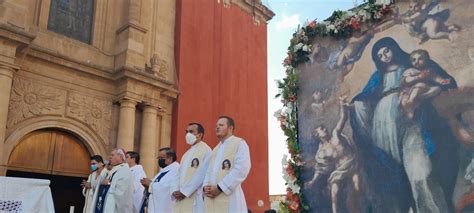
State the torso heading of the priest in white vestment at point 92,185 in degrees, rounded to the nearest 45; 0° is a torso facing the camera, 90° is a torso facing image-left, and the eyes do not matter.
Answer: approximately 45°

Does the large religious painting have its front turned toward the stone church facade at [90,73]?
no

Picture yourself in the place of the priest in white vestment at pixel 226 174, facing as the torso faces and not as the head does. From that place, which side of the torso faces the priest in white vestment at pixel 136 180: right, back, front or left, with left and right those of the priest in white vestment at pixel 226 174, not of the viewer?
right

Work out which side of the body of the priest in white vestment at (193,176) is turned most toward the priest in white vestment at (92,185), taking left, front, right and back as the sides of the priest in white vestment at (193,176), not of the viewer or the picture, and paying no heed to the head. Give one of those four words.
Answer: right

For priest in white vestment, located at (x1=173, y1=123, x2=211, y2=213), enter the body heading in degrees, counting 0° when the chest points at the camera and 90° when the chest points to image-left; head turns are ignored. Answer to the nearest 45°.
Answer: approximately 45°

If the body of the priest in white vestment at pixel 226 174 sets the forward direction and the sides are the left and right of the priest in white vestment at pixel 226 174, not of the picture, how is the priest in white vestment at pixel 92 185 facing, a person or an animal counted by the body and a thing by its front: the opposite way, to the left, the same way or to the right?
the same way

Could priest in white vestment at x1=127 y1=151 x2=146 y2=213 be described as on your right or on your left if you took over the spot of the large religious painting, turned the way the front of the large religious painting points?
on your right

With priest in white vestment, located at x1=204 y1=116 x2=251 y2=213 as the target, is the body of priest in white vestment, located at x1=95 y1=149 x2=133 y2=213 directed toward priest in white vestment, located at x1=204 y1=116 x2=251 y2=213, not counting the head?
no

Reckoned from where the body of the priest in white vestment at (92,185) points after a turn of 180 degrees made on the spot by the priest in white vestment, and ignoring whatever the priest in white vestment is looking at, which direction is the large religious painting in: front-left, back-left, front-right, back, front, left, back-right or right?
right

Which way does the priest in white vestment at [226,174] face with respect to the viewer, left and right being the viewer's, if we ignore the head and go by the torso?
facing the viewer and to the left of the viewer

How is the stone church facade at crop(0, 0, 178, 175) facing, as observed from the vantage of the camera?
facing the viewer and to the right of the viewer

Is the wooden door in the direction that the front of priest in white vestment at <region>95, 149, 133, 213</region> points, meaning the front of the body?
no

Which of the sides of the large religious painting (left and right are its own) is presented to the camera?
front
